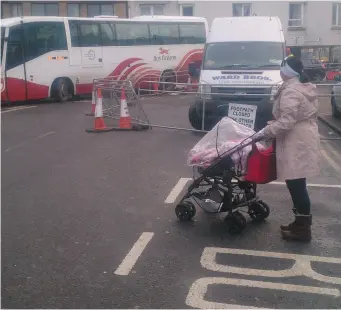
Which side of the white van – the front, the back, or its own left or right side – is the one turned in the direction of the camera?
front

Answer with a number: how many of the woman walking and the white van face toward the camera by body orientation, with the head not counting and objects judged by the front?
1

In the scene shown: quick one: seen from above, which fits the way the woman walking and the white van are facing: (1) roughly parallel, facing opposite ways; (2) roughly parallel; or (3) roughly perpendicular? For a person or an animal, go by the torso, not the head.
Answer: roughly perpendicular

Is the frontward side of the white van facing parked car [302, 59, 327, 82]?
no

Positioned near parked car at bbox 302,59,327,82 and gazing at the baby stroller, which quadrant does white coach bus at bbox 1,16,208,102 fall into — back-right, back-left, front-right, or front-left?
front-right

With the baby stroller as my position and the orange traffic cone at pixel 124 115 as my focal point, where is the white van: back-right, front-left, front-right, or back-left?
front-right

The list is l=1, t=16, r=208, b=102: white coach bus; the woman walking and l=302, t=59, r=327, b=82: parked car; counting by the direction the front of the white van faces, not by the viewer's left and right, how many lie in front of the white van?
1

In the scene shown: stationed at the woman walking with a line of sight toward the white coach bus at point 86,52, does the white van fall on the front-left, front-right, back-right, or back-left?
front-right

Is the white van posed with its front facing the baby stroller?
yes

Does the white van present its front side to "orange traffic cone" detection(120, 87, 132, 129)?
no

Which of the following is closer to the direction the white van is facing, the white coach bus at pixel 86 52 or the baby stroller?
the baby stroller

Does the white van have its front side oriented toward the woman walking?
yes

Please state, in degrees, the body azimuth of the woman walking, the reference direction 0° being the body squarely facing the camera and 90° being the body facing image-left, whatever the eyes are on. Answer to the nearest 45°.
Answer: approximately 90°

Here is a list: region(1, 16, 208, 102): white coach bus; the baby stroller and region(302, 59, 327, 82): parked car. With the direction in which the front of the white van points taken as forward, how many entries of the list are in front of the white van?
1
